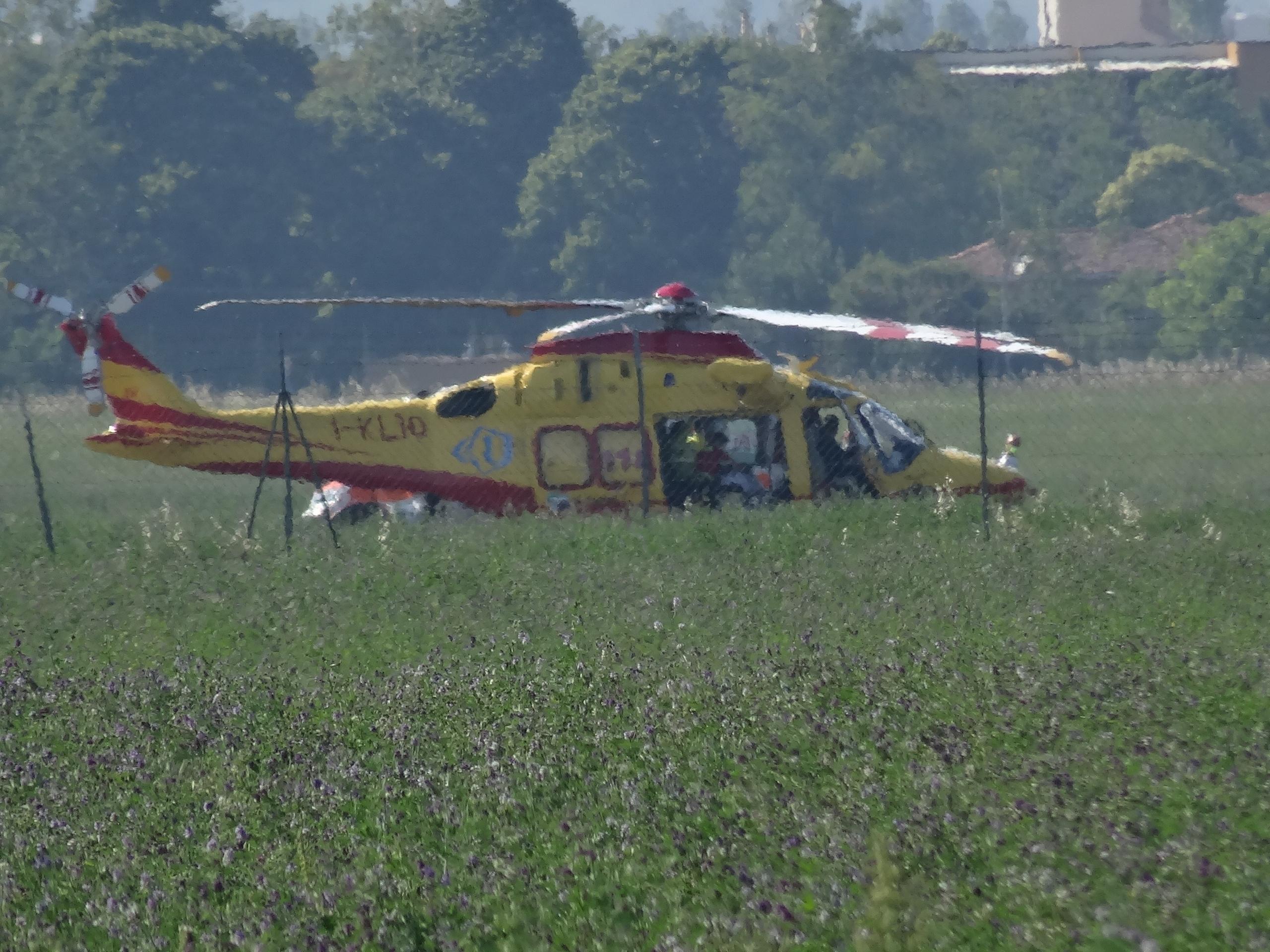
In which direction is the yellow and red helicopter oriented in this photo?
to the viewer's right
